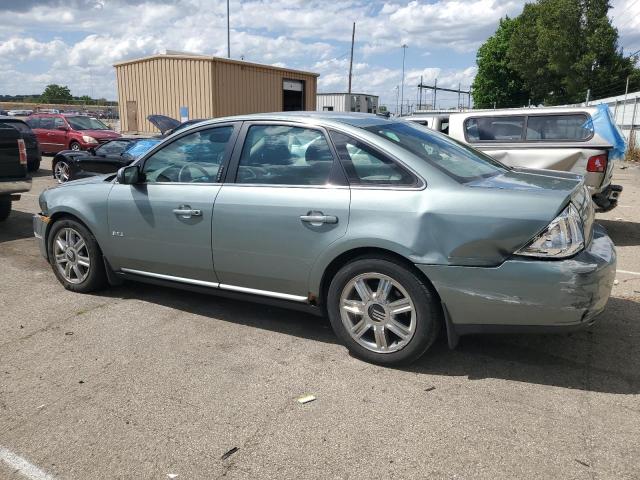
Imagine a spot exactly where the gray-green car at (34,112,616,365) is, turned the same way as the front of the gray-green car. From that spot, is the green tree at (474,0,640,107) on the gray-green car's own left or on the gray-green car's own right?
on the gray-green car's own right

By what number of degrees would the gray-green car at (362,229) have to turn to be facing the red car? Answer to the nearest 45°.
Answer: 0° — it already faces it

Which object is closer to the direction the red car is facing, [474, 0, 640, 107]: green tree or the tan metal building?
the green tree

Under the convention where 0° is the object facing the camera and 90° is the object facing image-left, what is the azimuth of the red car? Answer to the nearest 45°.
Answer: approximately 315°

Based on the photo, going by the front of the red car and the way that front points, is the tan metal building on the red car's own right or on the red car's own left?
on the red car's own left

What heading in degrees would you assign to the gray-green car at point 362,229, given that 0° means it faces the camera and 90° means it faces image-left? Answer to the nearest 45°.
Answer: approximately 135°

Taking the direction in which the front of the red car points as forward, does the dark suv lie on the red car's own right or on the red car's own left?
on the red car's own right

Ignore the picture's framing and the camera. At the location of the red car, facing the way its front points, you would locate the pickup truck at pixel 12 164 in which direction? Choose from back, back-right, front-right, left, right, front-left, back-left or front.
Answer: front-right

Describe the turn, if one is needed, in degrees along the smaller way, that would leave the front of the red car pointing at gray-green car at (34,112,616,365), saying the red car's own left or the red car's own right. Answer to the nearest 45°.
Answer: approximately 45° to the red car's own right

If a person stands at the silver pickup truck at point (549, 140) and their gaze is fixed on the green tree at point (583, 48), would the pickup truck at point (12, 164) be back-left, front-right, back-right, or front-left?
back-left

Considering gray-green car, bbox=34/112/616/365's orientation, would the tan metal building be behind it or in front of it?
in front

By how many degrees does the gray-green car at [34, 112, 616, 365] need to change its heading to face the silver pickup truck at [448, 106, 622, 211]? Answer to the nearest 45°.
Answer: approximately 90° to its right

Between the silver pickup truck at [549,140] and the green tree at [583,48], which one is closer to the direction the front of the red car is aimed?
the silver pickup truck

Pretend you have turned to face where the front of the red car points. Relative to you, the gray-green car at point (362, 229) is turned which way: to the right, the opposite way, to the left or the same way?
the opposite way
